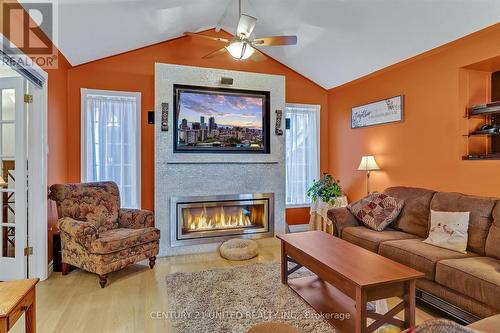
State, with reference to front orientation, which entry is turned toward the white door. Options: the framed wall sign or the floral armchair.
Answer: the framed wall sign

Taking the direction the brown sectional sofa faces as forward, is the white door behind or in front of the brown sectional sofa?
in front

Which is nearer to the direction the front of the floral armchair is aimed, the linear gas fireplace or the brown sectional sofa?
the brown sectional sofa

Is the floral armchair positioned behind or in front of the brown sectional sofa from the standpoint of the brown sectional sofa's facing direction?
in front

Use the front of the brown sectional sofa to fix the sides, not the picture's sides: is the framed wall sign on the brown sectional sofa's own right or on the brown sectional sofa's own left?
on the brown sectional sofa's own right

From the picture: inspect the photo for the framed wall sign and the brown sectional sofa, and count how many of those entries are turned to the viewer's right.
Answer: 0

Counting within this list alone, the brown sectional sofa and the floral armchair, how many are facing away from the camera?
0

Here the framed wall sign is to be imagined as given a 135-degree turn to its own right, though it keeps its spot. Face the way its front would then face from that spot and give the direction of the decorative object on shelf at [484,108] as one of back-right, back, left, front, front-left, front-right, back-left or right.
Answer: back-right

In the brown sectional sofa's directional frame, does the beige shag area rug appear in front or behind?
in front

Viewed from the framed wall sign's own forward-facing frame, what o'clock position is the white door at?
The white door is roughly at 12 o'clock from the framed wall sign.

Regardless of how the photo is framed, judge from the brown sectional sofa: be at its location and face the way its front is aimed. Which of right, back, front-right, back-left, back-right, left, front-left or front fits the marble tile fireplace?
front-right

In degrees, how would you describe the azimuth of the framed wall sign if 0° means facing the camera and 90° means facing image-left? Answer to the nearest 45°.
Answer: approximately 45°

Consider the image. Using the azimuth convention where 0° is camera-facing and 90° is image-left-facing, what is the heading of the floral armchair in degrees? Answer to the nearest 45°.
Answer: approximately 315°
